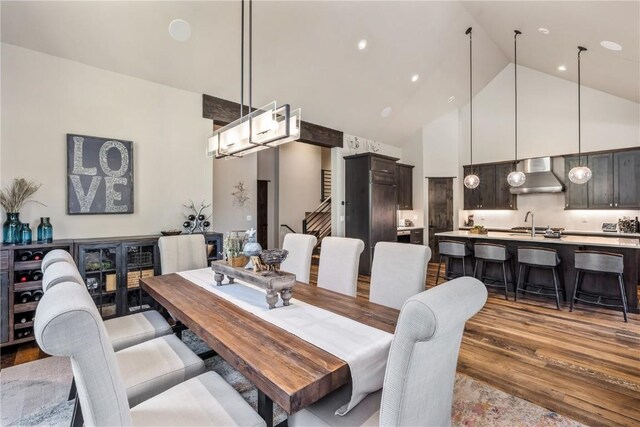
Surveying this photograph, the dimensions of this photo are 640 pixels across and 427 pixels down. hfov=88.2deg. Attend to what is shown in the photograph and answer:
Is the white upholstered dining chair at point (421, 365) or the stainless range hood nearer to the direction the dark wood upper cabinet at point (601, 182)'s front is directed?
the white upholstered dining chair

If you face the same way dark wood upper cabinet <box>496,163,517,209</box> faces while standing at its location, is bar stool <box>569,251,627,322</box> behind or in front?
in front

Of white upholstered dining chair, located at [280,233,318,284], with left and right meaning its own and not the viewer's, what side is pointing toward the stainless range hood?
back

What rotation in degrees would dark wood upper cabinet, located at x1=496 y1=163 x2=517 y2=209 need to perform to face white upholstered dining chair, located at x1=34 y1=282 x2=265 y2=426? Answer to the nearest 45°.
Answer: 0° — it already faces it

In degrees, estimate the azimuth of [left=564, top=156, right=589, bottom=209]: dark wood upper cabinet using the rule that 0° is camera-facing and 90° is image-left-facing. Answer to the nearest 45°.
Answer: approximately 0°

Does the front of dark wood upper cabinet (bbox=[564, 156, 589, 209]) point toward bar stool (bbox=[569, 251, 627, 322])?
yes

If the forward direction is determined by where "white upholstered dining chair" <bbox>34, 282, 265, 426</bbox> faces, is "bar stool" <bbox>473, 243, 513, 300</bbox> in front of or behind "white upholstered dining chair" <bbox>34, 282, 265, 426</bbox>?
in front

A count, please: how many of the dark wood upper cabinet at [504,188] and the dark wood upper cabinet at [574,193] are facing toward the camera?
2
